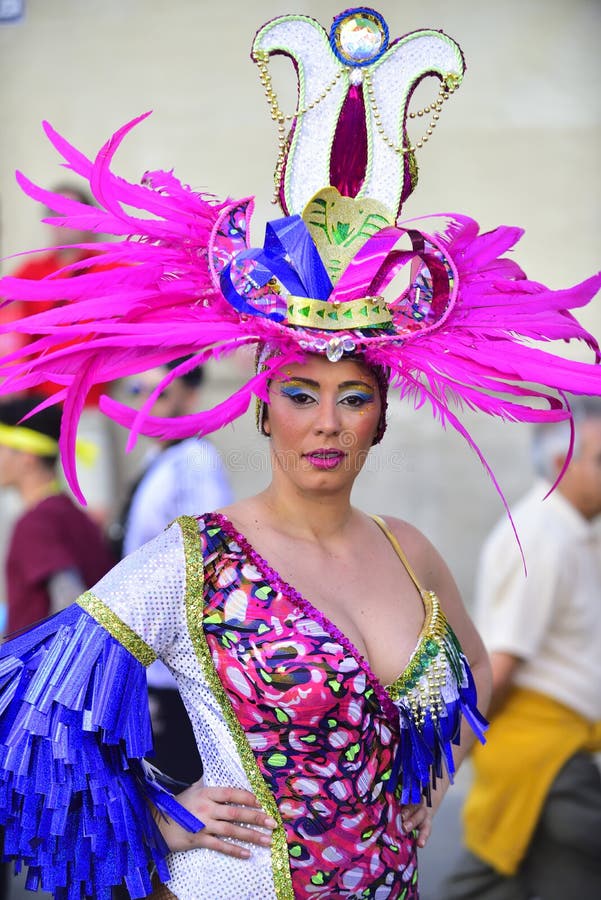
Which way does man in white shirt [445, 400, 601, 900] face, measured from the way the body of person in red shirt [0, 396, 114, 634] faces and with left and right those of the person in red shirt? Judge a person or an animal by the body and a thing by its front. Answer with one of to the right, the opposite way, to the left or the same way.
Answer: the opposite way

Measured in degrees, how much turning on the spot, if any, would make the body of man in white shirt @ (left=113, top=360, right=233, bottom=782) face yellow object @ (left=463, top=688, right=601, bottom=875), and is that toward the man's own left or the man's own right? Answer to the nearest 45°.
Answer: approximately 135° to the man's own left
